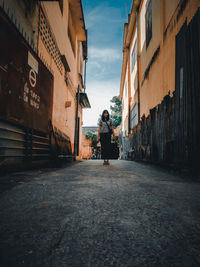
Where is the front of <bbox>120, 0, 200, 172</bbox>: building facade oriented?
to the viewer's left

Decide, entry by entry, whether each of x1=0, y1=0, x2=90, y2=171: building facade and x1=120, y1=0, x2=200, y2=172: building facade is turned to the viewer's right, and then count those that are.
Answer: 1

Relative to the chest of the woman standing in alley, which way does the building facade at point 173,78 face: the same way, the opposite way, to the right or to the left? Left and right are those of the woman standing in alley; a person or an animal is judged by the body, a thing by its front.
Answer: to the right

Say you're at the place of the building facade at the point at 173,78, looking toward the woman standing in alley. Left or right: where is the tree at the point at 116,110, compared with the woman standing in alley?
right

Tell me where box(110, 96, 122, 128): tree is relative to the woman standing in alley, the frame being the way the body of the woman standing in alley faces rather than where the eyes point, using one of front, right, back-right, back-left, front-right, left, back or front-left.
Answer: back

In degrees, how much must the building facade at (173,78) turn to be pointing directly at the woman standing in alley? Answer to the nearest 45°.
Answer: approximately 45° to its right

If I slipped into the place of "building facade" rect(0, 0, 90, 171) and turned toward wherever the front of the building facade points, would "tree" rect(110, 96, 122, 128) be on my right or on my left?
on my left

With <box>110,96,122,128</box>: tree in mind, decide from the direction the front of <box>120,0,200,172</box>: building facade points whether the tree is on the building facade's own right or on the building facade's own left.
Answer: on the building facade's own right

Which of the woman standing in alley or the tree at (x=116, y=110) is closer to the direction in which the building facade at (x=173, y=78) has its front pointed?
the woman standing in alley

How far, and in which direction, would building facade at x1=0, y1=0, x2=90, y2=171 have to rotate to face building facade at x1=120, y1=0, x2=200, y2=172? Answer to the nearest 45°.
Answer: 0° — it already faces it

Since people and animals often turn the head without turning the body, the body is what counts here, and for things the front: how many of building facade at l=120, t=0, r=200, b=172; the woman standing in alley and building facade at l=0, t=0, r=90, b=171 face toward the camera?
1

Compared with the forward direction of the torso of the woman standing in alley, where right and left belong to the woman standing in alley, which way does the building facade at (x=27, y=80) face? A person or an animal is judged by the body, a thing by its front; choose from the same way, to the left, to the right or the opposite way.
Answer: to the left

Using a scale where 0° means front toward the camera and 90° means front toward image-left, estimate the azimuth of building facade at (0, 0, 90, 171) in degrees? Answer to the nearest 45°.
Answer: approximately 270°
